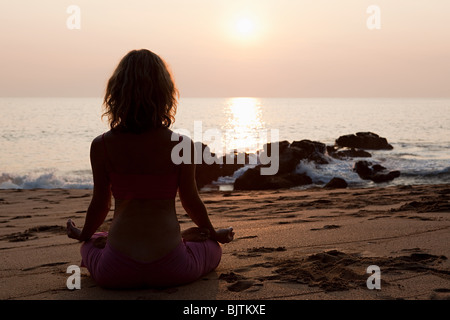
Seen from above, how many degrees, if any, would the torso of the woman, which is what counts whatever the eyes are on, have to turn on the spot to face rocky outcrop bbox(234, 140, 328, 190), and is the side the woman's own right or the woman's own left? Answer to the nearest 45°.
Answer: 0° — they already face it

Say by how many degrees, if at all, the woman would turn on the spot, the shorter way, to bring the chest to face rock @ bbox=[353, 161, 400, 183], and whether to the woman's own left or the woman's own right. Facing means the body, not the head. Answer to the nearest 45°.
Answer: approximately 45° to the woman's own right

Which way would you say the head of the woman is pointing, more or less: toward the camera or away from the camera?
away from the camera

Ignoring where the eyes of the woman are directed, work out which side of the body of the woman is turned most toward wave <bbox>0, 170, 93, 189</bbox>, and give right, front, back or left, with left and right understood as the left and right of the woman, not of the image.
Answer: front

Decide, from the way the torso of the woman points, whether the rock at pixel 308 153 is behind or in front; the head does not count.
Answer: in front

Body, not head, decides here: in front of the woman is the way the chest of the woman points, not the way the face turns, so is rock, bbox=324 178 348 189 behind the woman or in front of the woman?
in front

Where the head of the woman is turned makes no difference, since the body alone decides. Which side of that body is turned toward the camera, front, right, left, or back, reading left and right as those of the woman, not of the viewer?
back
